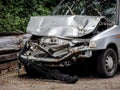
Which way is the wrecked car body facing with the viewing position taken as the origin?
facing the viewer and to the left of the viewer
